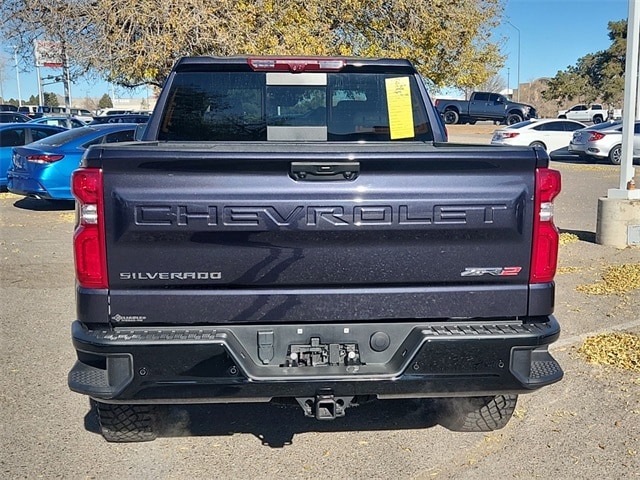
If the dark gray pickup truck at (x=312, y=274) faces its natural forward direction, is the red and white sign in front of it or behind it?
in front

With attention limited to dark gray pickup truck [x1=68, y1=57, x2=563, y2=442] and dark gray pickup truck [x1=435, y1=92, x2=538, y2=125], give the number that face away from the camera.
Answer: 1

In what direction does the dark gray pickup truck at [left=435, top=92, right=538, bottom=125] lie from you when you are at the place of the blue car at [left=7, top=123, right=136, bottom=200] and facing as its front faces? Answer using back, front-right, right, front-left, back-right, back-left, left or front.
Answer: front

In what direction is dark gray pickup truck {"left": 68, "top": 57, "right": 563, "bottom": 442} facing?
away from the camera

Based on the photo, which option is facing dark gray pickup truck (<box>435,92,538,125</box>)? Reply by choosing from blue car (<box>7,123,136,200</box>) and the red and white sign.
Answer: the blue car

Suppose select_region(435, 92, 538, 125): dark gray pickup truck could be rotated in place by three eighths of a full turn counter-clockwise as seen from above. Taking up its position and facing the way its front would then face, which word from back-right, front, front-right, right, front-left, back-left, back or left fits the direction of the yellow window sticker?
back

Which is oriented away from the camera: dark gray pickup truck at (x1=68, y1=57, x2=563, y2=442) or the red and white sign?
the dark gray pickup truck

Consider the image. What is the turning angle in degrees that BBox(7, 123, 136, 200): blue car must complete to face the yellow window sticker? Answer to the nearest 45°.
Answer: approximately 135° to its right
